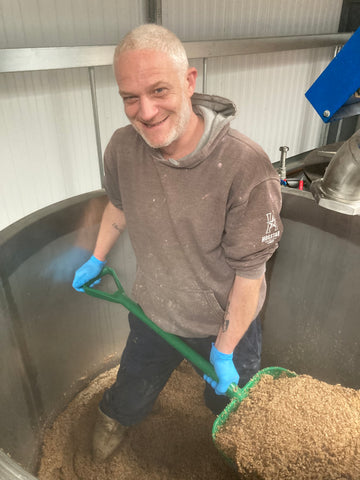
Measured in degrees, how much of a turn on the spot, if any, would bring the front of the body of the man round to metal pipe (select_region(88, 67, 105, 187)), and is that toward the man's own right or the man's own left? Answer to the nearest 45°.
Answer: approximately 135° to the man's own right

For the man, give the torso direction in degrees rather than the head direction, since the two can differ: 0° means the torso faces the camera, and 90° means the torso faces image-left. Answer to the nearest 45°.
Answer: approximately 45°
